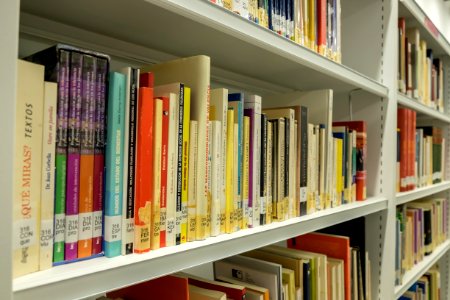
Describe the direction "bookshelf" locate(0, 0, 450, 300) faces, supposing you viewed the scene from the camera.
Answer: facing the viewer and to the right of the viewer
